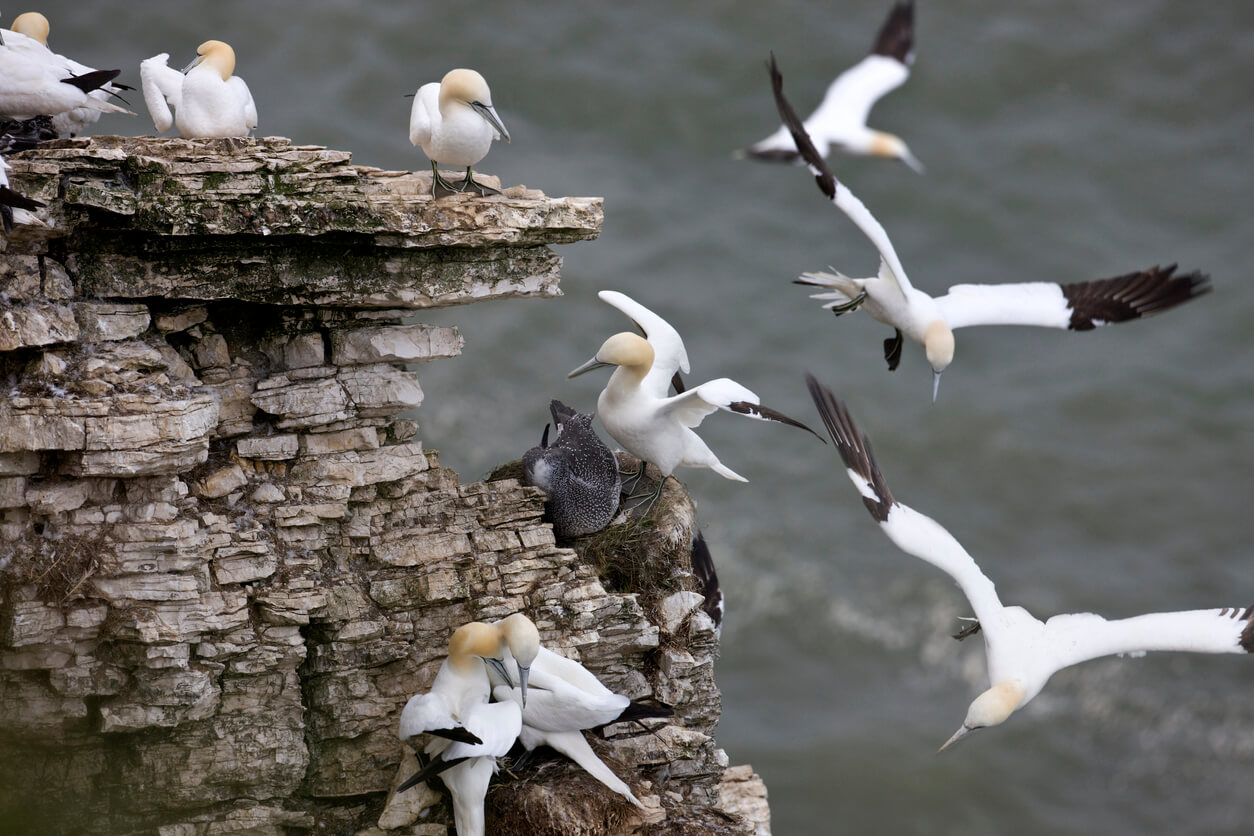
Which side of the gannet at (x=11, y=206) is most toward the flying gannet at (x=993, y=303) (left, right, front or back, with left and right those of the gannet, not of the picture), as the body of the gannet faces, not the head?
back

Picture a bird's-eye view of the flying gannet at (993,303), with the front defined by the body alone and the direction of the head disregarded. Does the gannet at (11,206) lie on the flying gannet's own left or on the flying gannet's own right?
on the flying gannet's own right

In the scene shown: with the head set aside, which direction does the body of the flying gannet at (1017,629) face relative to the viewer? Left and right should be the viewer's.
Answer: facing the viewer and to the left of the viewer

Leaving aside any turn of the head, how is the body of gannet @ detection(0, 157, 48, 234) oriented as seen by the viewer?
to the viewer's left

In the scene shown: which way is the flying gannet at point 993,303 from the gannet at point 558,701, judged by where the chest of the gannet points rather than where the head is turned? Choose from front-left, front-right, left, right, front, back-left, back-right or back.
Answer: back

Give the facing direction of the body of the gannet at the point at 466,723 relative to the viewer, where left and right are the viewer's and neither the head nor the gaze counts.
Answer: facing away from the viewer

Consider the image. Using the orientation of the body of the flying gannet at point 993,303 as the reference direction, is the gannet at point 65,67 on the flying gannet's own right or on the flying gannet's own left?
on the flying gannet's own right

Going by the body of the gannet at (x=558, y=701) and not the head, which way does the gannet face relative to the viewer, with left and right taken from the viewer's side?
facing to the left of the viewer
